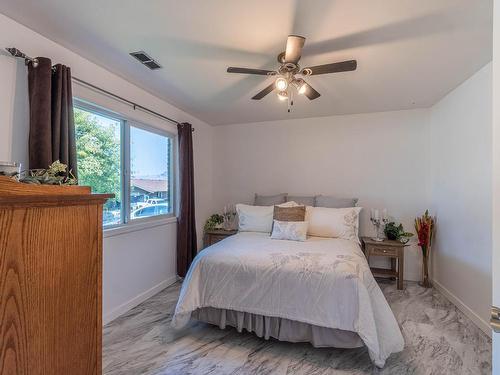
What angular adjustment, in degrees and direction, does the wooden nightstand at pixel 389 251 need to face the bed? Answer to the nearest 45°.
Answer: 0° — it already faces it

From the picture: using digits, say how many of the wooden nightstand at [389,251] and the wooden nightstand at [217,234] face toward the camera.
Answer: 2

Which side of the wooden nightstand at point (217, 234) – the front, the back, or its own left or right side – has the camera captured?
front

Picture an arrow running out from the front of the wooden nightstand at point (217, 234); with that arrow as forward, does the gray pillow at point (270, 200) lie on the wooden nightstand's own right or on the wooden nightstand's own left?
on the wooden nightstand's own left

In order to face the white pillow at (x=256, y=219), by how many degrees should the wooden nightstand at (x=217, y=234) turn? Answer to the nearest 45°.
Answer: approximately 45° to its left

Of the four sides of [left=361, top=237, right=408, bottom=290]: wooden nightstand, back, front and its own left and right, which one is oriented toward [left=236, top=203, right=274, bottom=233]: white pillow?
right

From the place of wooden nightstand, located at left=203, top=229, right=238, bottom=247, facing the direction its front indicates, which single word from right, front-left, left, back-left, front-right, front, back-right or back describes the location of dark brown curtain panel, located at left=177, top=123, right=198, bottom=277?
front-right

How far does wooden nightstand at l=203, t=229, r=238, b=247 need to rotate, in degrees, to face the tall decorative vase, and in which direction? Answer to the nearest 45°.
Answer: approximately 90° to its left

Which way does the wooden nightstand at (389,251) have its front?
toward the camera

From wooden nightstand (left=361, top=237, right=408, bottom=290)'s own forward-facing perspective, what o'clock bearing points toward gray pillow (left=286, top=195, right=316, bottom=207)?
The gray pillow is roughly at 3 o'clock from the wooden nightstand.

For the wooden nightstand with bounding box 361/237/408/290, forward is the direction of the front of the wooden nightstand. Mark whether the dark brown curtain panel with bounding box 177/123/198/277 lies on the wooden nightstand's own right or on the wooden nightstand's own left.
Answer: on the wooden nightstand's own right

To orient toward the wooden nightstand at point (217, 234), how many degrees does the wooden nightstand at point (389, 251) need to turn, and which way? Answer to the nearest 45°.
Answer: approximately 90° to its right
